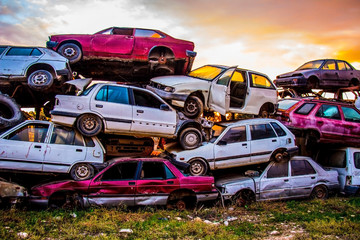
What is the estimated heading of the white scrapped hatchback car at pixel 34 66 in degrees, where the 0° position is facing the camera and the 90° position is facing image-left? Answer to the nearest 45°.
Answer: approximately 90°

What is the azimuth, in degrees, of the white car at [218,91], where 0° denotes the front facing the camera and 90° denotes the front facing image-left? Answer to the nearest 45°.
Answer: approximately 45°

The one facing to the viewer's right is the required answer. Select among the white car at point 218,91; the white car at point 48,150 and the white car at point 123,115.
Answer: the white car at point 123,115

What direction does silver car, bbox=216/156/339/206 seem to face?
to the viewer's left

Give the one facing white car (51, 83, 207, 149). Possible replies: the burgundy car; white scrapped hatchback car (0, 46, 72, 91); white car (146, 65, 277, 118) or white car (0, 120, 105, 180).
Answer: white car (146, 65, 277, 118)

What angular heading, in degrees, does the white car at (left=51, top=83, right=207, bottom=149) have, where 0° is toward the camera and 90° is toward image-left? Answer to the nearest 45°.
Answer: approximately 270°
